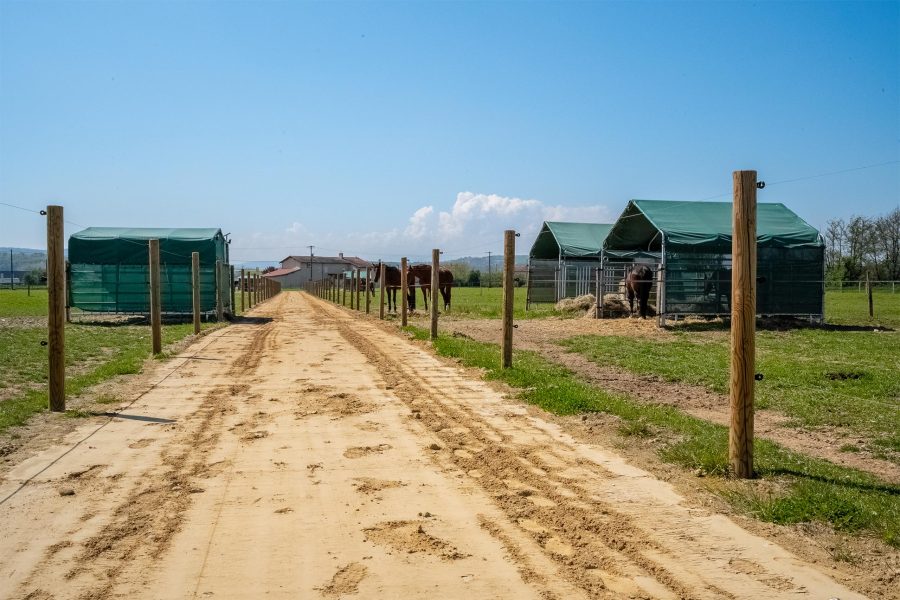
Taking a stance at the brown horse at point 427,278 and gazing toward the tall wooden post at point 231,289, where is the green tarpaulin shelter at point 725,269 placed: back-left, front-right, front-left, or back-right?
back-left
